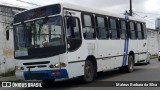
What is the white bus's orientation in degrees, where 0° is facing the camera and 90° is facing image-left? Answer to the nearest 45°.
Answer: approximately 45°

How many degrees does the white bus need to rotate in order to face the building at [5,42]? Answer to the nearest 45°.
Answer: approximately 90° to its right
